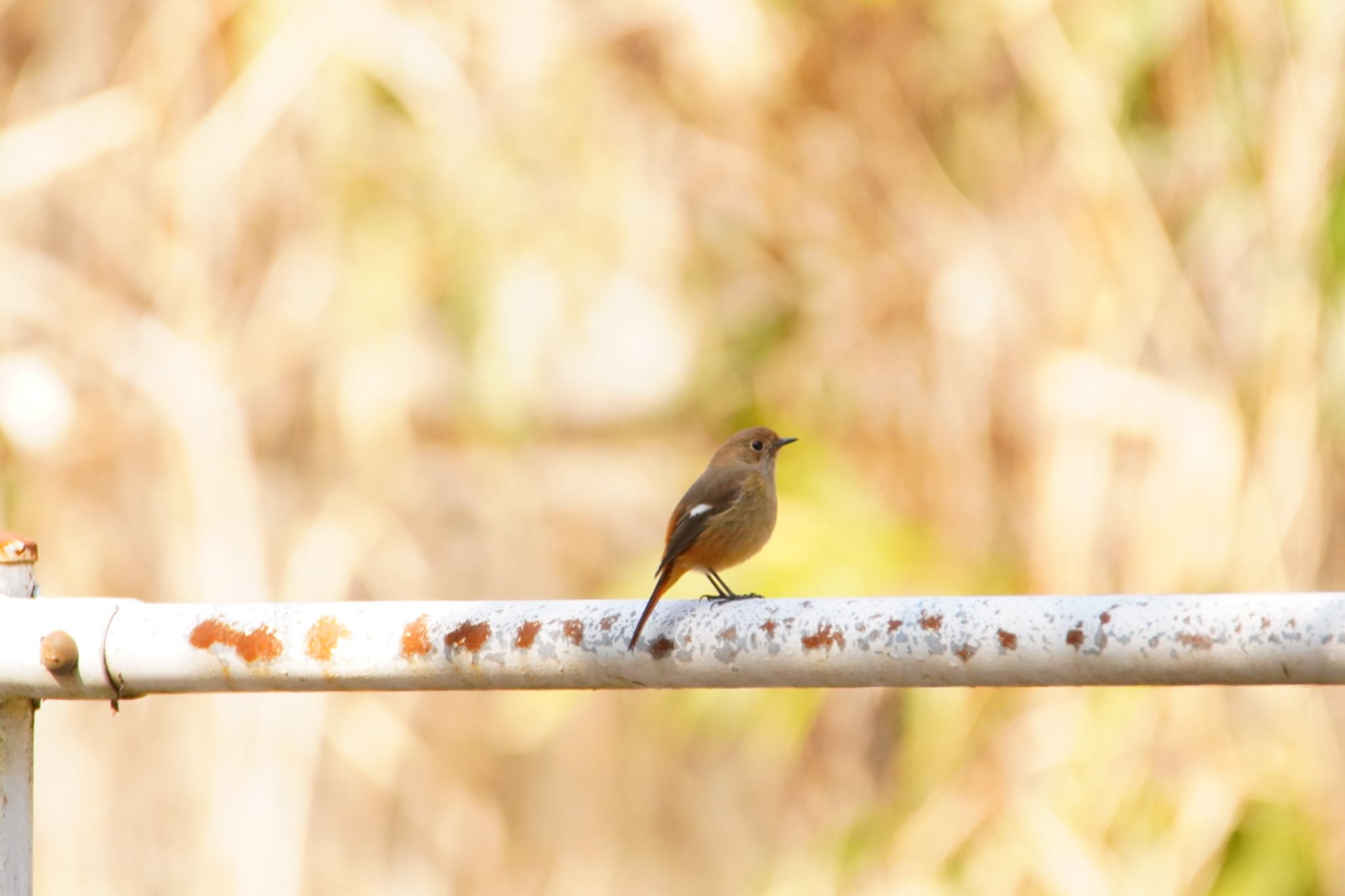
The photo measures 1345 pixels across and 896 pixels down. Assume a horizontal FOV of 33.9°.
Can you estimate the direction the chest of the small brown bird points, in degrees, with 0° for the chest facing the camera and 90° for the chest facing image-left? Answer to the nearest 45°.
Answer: approximately 270°

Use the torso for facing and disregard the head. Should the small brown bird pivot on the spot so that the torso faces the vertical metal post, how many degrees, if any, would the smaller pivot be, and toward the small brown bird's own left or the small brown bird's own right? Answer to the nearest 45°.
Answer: approximately 135° to the small brown bird's own right
